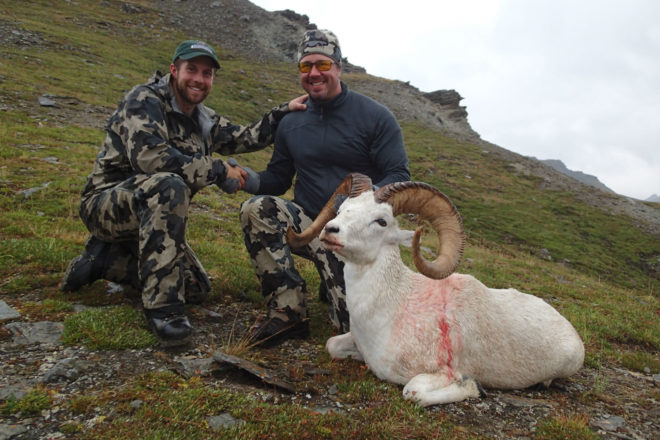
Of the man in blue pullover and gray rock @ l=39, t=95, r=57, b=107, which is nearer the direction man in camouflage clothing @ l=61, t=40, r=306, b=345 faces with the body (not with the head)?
the man in blue pullover

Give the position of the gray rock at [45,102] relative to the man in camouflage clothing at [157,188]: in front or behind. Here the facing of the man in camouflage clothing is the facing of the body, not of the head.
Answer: behind

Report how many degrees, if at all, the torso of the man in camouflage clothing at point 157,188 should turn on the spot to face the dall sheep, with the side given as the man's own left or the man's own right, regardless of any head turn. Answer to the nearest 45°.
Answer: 0° — they already face it

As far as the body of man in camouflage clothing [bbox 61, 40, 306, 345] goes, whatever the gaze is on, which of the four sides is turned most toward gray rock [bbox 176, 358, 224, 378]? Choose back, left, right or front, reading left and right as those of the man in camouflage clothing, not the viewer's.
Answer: front

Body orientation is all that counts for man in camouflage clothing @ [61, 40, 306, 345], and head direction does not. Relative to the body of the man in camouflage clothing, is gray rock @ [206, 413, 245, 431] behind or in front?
in front

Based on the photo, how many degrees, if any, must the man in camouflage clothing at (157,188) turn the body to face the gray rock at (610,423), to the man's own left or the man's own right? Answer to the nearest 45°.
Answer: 0° — they already face it

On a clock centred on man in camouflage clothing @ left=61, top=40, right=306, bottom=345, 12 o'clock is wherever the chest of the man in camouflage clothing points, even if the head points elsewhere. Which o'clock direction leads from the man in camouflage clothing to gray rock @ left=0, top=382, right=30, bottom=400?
The gray rock is roughly at 2 o'clock from the man in camouflage clothing.

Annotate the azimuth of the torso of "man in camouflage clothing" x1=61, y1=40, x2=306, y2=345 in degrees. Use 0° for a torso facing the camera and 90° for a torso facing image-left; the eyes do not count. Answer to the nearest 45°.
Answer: approximately 315°
